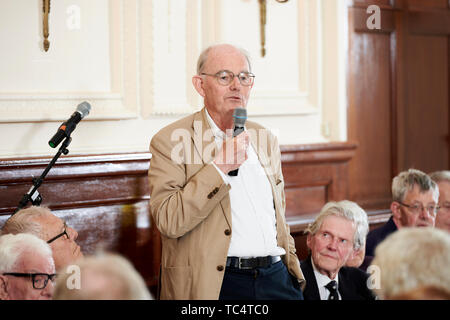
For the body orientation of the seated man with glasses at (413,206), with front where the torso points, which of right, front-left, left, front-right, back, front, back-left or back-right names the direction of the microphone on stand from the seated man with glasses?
right

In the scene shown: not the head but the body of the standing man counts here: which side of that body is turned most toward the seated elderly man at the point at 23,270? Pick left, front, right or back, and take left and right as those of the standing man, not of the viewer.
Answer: right

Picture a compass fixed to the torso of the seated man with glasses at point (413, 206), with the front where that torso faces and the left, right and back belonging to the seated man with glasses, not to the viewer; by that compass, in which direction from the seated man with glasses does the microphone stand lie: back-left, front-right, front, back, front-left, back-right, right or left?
right

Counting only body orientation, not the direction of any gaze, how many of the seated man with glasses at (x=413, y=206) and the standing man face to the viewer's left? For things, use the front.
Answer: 0

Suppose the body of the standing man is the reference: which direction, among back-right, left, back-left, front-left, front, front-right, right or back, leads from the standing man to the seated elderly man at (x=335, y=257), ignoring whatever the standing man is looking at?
left

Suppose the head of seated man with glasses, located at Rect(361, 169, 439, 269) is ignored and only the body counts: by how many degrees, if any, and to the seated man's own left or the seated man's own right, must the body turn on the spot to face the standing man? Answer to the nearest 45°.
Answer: approximately 90° to the seated man's own right

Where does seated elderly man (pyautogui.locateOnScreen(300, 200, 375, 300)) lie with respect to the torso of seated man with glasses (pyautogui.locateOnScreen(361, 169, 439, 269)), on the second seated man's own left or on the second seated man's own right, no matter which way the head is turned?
on the second seated man's own right
